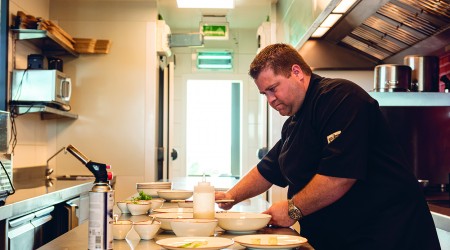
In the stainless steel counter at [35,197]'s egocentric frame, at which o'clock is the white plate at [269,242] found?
The white plate is roughly at 1 o'clock from the stainless steel counter.

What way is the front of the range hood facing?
to the viewer's left

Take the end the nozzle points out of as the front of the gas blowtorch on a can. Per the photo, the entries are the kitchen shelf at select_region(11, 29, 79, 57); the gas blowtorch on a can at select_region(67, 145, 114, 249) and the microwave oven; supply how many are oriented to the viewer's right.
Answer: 2

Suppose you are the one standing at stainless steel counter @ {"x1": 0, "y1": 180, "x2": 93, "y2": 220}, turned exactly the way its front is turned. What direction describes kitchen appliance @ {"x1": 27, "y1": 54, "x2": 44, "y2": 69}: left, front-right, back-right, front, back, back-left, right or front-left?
back-left

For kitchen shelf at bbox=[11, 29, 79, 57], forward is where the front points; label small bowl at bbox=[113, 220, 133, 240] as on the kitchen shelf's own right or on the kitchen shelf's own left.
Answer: on the kitchen shelf's own right

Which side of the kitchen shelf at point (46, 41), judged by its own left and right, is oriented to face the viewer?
right

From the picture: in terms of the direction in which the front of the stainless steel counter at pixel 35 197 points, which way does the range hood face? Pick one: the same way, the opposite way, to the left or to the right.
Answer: the opposite way

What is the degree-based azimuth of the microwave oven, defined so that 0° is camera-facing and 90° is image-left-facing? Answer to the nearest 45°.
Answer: approximately 270°

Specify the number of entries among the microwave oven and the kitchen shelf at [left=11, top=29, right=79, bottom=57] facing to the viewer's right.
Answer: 2

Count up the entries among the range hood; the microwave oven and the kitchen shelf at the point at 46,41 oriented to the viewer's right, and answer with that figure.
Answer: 2

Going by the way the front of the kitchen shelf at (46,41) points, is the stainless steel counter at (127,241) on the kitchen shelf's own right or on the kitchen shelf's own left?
on the kitchen shelf's own right

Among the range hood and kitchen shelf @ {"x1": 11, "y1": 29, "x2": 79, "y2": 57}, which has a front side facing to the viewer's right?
the kitchen shelf

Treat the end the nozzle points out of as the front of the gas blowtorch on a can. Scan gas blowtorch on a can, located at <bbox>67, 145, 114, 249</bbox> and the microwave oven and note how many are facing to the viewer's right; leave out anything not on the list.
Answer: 1

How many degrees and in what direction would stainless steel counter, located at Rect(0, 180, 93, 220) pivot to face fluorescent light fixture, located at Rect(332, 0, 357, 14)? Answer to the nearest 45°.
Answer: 0° — it already faces it

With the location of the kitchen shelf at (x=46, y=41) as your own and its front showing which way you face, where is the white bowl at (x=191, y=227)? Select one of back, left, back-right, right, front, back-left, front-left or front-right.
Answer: right
